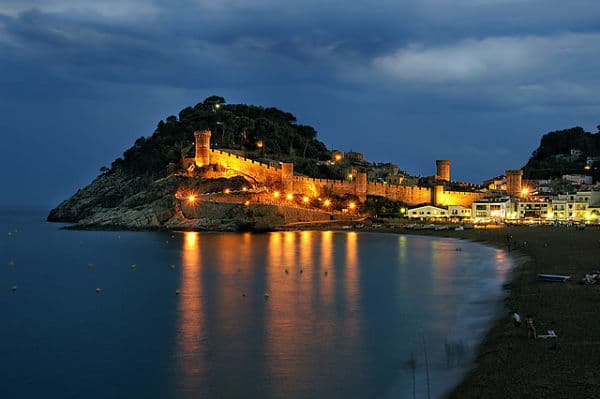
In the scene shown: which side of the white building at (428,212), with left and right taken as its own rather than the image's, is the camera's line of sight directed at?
front

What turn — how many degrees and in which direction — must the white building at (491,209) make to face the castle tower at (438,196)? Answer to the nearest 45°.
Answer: approximately 135° to its right

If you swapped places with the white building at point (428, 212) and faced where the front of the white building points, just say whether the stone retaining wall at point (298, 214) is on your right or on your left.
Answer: on your right

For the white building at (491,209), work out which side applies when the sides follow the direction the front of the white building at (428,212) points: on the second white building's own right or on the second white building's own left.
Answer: on the second white building's own left

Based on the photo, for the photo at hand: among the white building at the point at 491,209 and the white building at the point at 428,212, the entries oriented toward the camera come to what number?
2

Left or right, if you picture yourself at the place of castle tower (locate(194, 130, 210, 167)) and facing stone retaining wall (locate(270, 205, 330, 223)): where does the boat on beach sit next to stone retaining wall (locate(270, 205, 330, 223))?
right

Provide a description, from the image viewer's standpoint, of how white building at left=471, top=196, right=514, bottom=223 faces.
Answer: facing the viewer

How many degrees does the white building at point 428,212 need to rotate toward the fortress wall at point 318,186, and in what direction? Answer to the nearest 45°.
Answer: approximately 90° to its right

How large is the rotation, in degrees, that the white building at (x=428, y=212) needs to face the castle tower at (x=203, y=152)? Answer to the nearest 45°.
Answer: approximately 90° to its right

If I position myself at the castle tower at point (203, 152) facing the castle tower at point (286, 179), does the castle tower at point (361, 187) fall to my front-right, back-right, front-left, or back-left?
front-left

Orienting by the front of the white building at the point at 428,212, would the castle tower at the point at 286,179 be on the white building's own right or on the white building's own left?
on the white building's own right

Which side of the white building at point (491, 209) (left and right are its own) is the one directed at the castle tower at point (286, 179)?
right

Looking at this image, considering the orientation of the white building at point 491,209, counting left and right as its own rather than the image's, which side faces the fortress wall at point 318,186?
right
